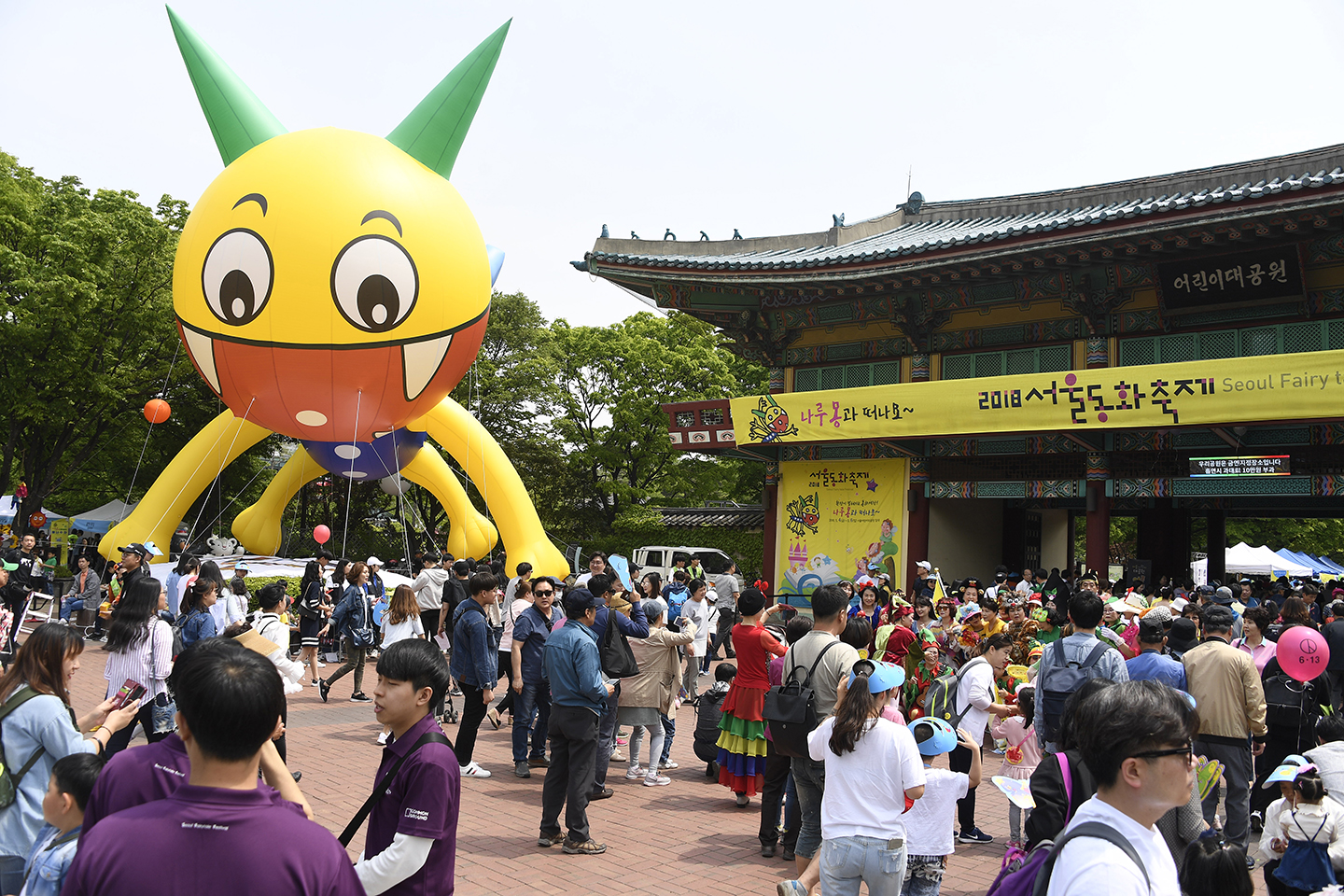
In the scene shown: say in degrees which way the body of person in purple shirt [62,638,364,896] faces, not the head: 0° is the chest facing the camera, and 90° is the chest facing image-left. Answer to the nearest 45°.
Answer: approximately 180°

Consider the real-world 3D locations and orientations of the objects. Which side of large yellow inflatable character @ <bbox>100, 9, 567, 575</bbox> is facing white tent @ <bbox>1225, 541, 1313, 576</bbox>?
left

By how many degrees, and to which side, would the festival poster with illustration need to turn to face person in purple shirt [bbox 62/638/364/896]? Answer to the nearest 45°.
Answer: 0° — it already faces them

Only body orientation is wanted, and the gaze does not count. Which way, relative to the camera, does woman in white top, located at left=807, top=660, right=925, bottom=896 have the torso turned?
away from the camera

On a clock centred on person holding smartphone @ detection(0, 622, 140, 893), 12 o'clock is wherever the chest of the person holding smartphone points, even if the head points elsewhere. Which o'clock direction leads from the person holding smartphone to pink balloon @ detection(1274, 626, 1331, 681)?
The pink balloon is roughly at 12 o'clock from the person holding smartphone.

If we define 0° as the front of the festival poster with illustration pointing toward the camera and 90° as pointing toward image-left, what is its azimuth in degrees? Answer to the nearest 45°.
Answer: approximately 0°

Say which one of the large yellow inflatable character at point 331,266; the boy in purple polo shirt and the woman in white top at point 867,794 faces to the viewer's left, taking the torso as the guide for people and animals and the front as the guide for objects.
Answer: the boy in purple polo shirt

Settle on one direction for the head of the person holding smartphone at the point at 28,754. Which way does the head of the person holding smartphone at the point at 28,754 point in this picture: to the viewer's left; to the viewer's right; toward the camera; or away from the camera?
to the viewer's right

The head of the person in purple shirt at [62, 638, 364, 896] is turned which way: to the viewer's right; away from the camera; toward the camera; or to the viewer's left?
away from the camera
